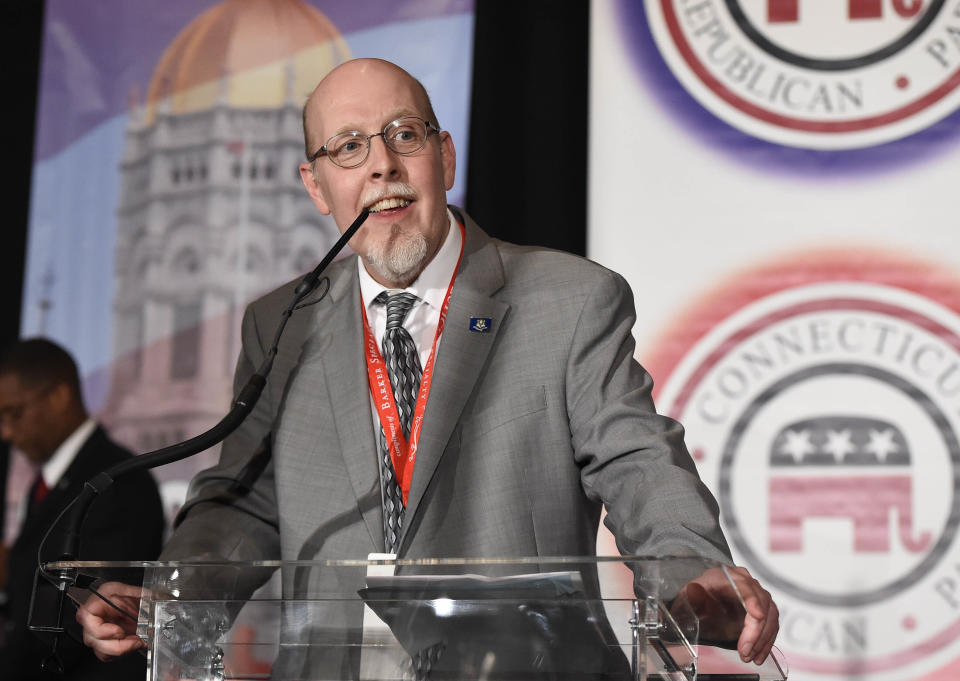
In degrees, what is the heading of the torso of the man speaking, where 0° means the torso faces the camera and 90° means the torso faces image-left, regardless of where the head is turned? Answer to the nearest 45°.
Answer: approximately 0°

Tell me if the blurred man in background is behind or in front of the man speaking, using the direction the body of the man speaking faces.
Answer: behind

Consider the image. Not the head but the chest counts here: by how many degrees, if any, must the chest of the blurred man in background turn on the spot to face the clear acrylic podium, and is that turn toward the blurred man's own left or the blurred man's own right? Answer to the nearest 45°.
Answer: approximately 45° to the blurred man's own left

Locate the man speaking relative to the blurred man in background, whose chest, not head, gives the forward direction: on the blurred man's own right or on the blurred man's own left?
on the blurred man's own left

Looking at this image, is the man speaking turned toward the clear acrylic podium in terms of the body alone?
yes
